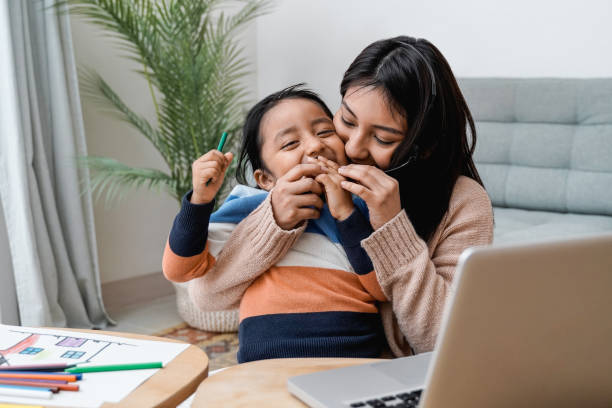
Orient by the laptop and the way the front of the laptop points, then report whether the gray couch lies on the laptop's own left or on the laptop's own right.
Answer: on the laptop's own right

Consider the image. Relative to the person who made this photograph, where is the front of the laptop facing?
facing away from the viewer and to the left of the viewer

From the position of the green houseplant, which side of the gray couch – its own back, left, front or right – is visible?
right

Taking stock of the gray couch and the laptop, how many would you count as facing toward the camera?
1

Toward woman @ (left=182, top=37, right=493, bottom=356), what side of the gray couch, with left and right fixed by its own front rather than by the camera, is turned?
front

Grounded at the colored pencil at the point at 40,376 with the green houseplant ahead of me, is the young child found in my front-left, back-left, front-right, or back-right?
front-right

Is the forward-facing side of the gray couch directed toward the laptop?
yes

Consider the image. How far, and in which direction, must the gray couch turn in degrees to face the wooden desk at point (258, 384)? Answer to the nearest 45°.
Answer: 0° — it already faces it

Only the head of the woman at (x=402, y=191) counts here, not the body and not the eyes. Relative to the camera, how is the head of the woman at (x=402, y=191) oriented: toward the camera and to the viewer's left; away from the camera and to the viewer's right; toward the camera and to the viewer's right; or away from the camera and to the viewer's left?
toward the camera and to the viewer's left

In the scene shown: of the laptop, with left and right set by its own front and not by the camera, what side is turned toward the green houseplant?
front

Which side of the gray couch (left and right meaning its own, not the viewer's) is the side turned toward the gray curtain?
right

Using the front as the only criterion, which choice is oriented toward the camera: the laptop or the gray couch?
the gray couch

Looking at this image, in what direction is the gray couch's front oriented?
toward the camera
